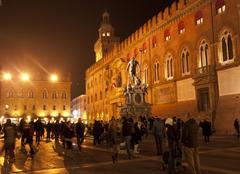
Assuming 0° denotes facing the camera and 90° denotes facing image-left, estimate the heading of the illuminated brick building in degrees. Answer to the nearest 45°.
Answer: approximately 45°

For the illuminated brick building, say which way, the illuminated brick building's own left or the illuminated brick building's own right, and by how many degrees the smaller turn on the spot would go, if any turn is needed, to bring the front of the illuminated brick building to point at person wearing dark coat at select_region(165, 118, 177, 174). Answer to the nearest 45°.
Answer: approximately 45° to the illuminated brick building's own left

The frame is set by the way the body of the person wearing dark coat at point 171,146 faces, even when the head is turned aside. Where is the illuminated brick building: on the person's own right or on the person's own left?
on the person's own right

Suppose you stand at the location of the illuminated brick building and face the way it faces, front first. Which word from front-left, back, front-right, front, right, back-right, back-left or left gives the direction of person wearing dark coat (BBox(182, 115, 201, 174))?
front-left

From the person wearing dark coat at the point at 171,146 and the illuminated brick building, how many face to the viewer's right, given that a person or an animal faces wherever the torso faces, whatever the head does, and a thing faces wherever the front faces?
0

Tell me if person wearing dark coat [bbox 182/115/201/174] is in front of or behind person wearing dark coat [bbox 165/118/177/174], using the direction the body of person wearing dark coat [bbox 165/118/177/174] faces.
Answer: behind
